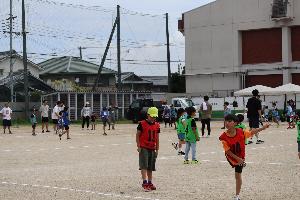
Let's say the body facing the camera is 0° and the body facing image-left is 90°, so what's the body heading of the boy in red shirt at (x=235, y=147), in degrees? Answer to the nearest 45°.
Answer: approximately 0°

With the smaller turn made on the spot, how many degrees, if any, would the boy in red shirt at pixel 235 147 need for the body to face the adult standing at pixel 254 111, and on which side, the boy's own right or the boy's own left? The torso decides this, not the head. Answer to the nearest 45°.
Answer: approximately 180°

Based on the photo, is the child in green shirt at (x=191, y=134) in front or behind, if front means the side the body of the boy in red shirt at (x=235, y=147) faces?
behind
